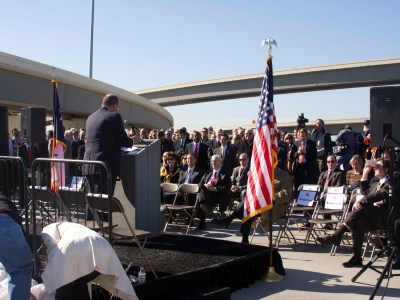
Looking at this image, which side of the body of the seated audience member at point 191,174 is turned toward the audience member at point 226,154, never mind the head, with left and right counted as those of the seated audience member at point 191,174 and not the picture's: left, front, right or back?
back

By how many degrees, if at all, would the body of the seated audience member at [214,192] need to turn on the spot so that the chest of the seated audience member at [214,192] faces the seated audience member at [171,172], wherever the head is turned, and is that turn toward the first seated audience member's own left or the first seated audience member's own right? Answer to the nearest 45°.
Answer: approximately 90° to the first seated audience member's own right

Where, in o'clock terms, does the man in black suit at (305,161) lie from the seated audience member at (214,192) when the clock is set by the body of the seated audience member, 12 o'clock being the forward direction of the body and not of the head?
The man in black suit is roughly at 6 o'clock from the seated audience member.

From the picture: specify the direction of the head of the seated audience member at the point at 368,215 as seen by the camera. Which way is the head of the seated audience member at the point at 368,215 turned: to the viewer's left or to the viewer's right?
to the viewer's left

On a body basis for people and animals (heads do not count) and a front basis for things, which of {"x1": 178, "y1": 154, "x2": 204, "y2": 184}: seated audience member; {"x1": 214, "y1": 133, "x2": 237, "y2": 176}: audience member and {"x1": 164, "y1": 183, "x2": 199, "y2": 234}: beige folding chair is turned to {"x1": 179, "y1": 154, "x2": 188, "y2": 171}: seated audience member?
{"x1": 214, "y1": 133, "x2": 237, "y2": 176}: audience member

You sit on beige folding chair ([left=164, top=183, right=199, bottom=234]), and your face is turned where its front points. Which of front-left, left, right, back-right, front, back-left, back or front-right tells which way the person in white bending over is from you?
front-left

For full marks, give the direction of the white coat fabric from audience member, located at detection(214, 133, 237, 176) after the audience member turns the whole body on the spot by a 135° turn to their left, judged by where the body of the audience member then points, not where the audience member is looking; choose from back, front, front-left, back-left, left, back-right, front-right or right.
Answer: right

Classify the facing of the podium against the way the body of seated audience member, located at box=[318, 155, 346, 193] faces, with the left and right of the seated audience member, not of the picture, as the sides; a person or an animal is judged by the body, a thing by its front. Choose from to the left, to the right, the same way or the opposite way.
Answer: the opposite way

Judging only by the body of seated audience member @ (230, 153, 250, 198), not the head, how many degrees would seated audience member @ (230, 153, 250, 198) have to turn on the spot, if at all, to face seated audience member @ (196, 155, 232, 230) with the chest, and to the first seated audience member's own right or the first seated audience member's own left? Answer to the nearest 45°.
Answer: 0° — they already face them

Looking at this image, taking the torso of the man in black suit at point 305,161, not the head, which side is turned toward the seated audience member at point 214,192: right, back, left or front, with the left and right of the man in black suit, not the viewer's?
front

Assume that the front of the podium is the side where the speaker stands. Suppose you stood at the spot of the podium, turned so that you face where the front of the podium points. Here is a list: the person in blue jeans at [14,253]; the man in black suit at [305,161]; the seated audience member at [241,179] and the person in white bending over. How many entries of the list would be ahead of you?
2

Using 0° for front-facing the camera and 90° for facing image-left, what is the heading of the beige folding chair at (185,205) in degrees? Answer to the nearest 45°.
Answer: approximately 45°

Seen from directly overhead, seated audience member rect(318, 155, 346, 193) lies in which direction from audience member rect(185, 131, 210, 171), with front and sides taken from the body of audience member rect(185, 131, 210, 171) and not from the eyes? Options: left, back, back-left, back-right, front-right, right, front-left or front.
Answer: left

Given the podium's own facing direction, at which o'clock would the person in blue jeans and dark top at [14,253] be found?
The person in blue jeans and dark top is roughly at 5 o'clock from the podium.

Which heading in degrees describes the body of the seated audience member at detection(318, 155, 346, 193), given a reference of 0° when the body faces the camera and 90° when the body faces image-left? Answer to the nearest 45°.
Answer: approximately 45°

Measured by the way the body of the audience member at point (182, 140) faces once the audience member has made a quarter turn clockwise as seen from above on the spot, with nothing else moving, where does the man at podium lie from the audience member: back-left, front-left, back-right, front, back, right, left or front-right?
back-left

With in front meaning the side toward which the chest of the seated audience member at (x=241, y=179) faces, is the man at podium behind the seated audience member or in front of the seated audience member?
in front
